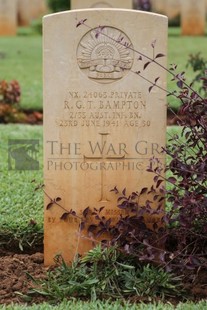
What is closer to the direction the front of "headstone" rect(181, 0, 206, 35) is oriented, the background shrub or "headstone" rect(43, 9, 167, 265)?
the headstone

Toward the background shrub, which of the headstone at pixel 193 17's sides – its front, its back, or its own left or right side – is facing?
right

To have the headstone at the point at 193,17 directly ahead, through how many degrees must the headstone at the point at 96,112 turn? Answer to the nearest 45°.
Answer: approximately 180°

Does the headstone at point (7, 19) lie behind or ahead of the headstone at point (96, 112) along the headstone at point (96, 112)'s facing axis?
behind

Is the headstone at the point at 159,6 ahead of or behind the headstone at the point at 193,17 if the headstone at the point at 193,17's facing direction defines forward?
behind

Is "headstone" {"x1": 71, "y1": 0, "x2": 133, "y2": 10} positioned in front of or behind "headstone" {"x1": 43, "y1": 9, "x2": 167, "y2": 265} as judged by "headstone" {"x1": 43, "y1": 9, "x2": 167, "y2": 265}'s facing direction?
behind

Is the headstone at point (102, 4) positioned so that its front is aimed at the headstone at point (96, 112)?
yes
